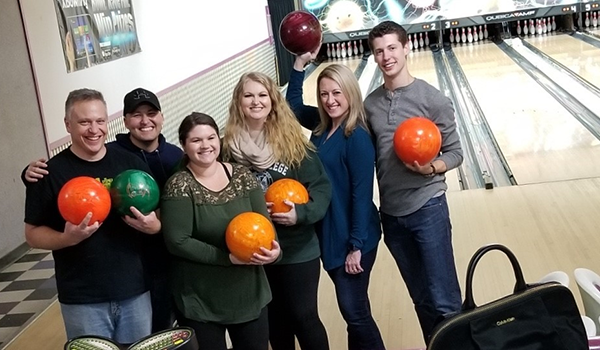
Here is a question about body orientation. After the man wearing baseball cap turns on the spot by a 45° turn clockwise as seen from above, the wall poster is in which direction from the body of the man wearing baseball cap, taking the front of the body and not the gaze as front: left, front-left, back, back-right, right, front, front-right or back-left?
back-right

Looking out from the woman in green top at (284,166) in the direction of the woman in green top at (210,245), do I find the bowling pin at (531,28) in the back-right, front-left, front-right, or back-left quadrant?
back-right

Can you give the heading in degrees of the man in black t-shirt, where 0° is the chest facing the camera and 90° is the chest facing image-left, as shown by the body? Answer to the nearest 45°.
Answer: approximately 0°

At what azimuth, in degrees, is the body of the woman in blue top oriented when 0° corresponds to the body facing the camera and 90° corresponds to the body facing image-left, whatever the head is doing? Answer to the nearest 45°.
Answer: approximately 45°

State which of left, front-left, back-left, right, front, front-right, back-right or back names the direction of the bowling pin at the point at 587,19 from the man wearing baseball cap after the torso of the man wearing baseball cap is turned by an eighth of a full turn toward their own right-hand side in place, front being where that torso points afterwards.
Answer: back

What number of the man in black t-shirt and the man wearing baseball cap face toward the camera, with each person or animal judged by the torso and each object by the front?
2

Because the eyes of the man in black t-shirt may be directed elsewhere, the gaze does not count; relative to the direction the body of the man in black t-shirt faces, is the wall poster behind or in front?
behind
